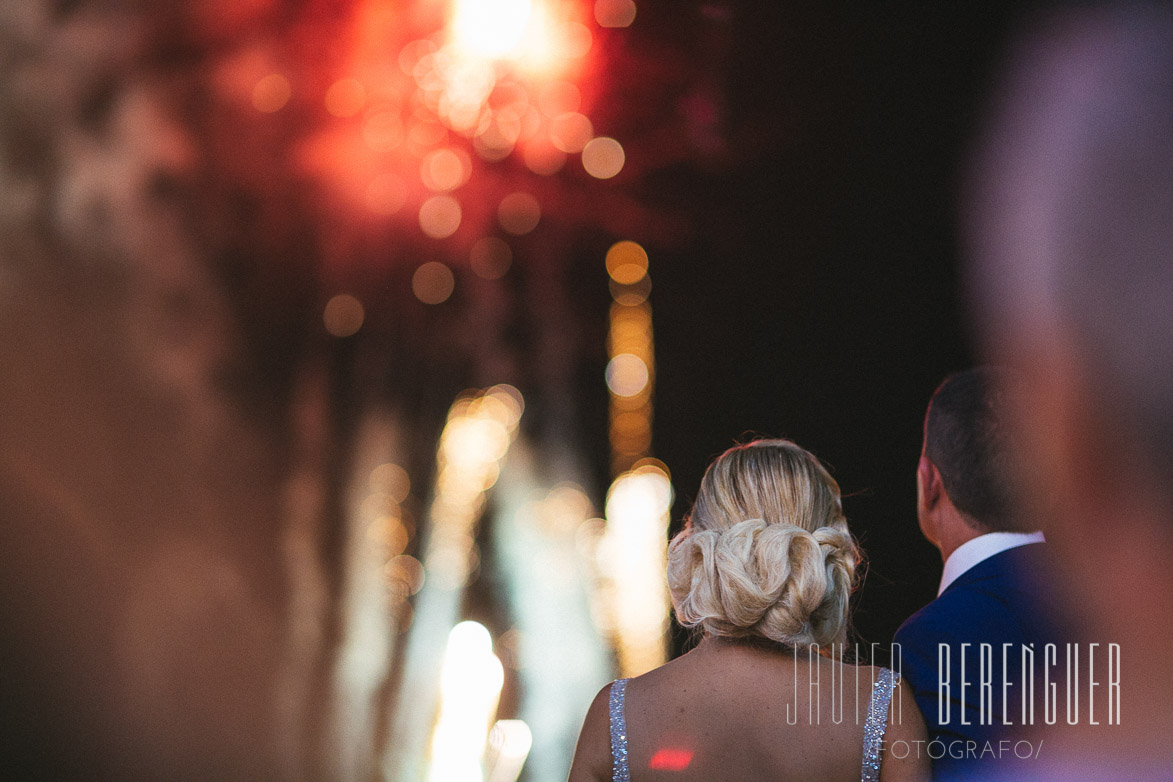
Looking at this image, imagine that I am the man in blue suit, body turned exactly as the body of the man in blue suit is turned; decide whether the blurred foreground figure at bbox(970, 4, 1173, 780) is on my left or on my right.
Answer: on my right

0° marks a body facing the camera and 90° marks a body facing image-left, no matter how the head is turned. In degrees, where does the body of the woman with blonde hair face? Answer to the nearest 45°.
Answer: approximately 180°

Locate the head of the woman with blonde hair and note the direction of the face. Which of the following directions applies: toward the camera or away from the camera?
away from the camera

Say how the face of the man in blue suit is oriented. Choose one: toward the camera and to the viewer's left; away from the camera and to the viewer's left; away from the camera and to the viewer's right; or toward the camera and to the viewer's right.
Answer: away from the camera and to the viewer's left

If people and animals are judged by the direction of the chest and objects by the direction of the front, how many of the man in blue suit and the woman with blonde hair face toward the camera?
0

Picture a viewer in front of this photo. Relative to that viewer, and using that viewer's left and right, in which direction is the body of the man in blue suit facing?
facing away from the viewer and to the left of the viewer
